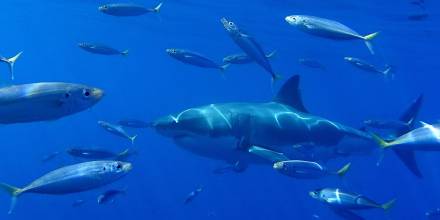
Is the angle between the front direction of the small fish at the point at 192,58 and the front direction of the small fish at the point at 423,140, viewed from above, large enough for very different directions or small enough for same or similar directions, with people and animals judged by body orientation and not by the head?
very different directions

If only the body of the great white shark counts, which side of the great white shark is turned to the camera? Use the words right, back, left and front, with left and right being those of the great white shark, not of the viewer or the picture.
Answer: left

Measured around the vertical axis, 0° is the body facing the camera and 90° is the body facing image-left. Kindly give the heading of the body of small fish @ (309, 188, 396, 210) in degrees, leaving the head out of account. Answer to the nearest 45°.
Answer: approximately 90°

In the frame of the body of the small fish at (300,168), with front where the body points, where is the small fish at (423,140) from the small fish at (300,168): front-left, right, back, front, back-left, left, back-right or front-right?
back

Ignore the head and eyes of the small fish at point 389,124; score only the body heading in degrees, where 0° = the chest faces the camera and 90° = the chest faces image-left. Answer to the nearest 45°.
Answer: approximately 90°

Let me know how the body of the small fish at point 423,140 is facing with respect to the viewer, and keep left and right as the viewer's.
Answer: facing to the right of the viewer

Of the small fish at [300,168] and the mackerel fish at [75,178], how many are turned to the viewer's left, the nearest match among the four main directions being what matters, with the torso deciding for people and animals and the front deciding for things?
1

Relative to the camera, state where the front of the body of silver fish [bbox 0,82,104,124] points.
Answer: to the viewer's right

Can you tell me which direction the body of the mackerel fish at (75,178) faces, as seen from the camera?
to the viewer's right

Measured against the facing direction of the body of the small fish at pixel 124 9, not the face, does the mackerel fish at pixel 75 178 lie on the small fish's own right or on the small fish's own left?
on the small fish's own left

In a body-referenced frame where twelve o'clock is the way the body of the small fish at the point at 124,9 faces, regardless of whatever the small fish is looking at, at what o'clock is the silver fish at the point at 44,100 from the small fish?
The silver fish is roughly at 9 o'clock from the small fish.

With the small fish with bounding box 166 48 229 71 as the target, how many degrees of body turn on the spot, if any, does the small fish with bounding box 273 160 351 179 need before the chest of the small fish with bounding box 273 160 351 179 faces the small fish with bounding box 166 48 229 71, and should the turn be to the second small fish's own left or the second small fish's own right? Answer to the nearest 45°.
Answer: approximately 45° to the second small fish's own right
